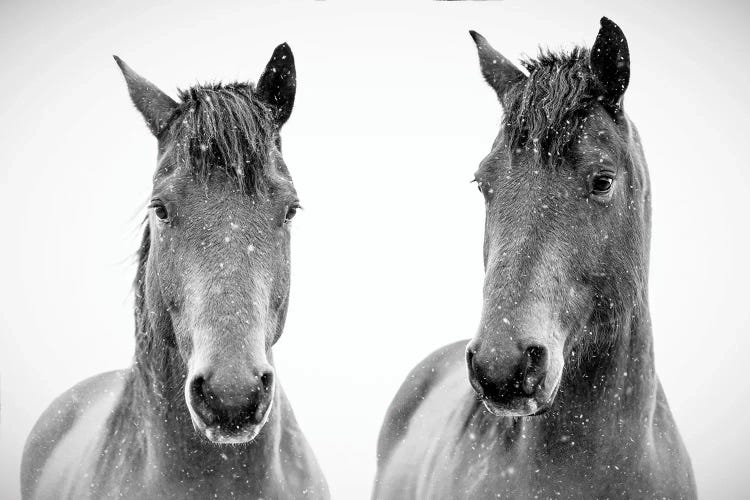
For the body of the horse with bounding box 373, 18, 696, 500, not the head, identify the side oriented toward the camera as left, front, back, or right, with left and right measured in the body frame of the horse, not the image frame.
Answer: front

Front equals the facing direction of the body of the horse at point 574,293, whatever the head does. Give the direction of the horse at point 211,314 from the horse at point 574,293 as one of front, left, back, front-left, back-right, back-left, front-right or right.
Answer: right
